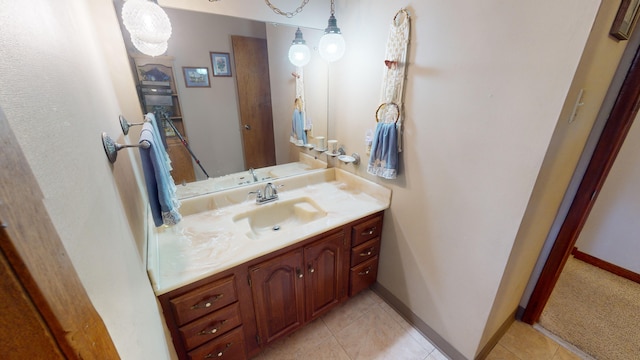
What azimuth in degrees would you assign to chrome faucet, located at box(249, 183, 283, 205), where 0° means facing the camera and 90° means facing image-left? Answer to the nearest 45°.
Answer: approximately 315°

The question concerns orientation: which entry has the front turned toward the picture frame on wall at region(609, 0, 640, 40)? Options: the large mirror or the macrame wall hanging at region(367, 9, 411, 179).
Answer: the large mirror

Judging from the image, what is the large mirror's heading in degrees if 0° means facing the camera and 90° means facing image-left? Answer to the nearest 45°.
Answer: approximately 315°

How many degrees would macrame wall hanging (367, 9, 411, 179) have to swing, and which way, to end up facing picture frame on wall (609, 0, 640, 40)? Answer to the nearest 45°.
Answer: approximately 135° to its left

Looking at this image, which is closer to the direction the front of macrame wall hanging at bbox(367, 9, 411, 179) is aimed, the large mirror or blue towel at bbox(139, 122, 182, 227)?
the blue towel

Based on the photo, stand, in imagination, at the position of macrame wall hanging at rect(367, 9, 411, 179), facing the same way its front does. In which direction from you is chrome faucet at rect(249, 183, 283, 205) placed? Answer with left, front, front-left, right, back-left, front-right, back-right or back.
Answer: front-right

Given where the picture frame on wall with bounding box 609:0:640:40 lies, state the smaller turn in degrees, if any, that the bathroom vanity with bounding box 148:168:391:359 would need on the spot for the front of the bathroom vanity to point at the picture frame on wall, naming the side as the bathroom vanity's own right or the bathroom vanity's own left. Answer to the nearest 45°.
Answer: approximately 45° to the bathroom vanity's own left
